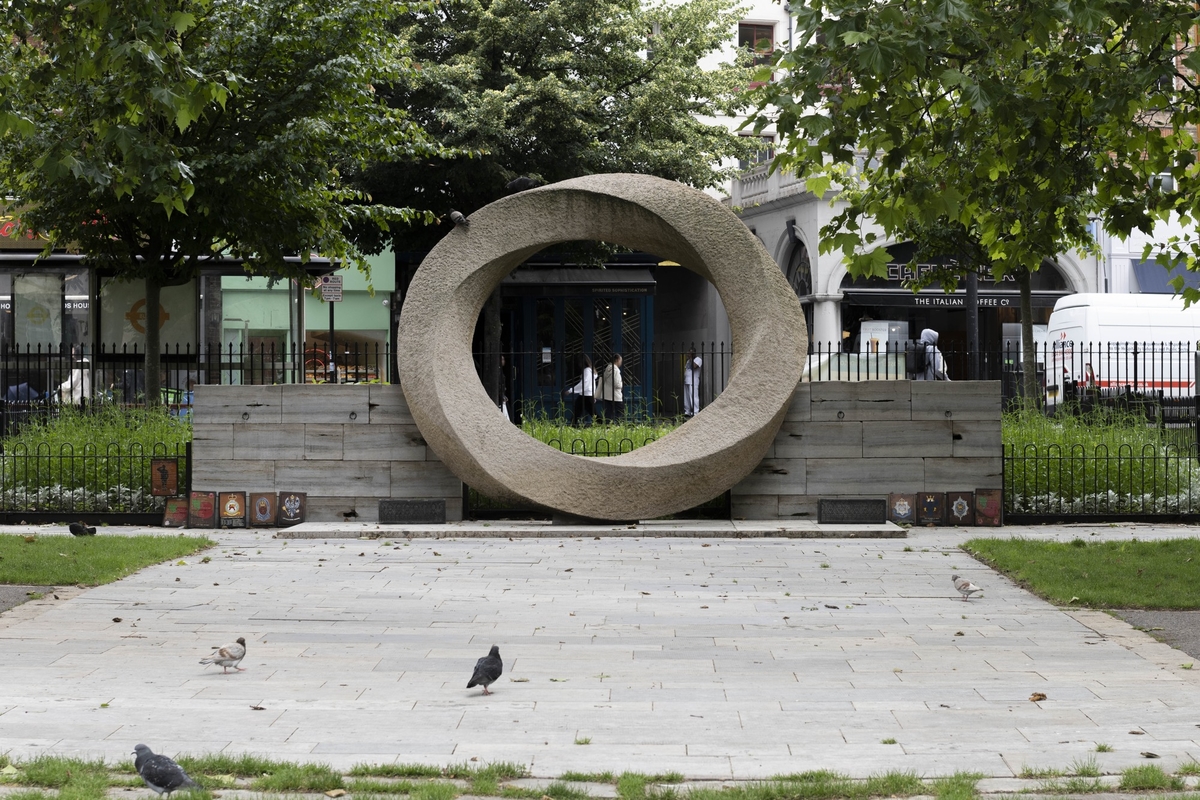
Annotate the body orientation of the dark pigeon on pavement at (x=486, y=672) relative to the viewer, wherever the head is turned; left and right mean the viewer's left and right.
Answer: facing away from the viewer and to the right of the viewer

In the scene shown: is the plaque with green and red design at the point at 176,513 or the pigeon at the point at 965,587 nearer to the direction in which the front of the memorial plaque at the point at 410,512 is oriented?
the pigeon

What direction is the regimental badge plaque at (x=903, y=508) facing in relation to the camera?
toward the camera

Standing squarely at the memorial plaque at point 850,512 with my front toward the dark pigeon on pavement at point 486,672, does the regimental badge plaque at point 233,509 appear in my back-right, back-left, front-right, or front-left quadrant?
front-right

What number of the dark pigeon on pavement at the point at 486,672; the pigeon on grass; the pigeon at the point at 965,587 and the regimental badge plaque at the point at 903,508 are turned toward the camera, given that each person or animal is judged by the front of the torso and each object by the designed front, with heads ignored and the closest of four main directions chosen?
1

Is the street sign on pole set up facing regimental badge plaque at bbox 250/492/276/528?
yes

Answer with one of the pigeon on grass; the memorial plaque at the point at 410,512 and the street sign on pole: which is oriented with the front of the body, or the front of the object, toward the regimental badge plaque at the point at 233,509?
the street sign on pole

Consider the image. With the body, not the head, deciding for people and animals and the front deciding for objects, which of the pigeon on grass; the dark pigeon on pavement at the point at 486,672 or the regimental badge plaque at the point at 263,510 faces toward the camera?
the regimental badge plaque

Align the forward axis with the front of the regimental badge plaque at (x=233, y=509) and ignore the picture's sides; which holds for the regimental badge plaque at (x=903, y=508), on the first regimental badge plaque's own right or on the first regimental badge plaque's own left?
on the first regimental badge plaque's own left

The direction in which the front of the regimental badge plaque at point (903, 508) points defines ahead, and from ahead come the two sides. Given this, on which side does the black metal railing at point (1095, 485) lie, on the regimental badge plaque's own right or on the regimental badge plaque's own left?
on the regimental badge plaque's own left

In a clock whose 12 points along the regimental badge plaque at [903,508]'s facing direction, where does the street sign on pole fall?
The street sign on pole is roughly at 4 o'clock from the regimental badge plaque.

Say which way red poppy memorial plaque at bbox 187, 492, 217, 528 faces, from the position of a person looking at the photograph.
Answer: facing the viewer

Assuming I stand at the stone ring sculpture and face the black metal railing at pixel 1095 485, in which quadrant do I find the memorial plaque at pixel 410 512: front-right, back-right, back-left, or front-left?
back-left

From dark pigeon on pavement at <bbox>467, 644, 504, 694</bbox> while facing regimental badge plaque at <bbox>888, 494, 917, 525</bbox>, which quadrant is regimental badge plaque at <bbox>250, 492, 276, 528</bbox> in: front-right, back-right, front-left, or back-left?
front-left

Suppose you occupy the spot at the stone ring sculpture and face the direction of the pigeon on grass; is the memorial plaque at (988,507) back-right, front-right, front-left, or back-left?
back-left

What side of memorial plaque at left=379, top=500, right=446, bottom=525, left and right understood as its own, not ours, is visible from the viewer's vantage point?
front

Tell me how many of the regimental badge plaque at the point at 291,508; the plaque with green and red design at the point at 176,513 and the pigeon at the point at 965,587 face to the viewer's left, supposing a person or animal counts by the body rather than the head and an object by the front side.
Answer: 1
